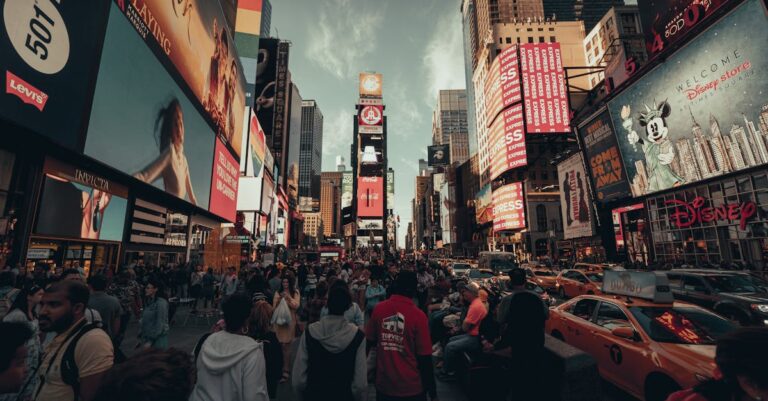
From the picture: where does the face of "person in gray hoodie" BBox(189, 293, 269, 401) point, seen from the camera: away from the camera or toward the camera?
away from the camera

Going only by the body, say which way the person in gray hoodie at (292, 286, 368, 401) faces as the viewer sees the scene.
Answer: away from the camera

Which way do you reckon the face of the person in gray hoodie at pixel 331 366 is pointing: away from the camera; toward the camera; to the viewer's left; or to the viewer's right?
away from the camera

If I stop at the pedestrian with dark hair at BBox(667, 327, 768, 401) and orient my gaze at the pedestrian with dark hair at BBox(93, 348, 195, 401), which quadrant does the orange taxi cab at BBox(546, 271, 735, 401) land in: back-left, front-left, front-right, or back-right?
back-right

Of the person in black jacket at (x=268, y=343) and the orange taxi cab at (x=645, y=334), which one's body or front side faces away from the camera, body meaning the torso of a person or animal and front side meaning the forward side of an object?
the person in black jacket

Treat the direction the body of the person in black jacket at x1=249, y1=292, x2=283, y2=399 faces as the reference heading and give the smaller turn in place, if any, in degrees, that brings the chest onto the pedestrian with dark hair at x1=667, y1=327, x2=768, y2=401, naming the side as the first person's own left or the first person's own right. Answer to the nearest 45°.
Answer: approximately 135° to the first person's own right

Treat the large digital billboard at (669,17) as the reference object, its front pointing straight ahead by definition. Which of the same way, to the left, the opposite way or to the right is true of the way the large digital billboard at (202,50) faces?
the opposite way

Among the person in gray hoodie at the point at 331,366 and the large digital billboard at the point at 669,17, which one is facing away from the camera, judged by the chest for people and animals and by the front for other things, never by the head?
the person in gray hoodie

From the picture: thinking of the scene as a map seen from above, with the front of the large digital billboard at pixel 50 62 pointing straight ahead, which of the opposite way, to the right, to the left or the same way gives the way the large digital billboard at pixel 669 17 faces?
the opposite way

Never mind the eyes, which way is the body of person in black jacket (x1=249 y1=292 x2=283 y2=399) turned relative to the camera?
away from the camera

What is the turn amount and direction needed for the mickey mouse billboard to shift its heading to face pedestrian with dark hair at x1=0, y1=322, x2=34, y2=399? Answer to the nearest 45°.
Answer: approximately 45° to its left
